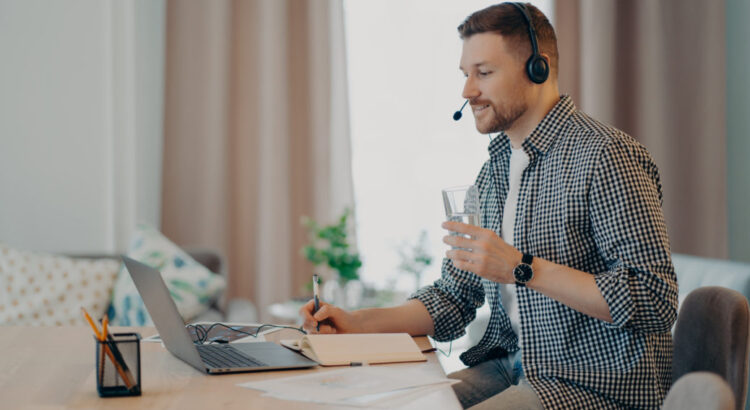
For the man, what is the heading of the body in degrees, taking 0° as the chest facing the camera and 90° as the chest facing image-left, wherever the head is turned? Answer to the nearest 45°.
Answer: approximately 45°

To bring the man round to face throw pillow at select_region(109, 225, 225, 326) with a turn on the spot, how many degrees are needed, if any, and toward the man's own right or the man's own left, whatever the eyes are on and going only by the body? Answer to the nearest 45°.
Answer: approximately 90° to the man's own right

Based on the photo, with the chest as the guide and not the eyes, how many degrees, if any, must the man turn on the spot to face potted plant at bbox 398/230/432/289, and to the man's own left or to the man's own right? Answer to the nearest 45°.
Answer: approximately 135° to the man's own right

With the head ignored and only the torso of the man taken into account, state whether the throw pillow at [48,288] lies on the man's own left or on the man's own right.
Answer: on the man's own right
